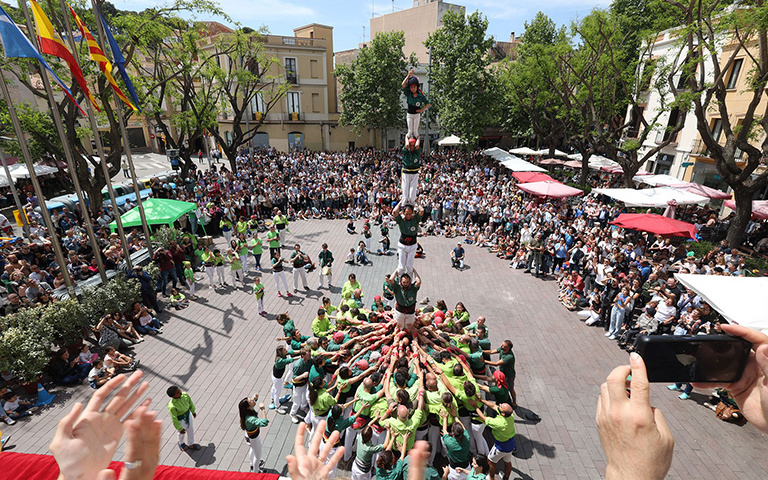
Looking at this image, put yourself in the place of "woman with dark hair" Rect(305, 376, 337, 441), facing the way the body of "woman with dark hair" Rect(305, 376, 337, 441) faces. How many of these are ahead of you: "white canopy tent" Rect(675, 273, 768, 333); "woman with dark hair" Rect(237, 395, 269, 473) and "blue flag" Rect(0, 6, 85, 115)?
1

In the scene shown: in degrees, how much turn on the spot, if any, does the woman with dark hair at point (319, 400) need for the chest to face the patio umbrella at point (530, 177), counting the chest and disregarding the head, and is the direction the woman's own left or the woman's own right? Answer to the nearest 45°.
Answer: approximately 45° to the woman's own left

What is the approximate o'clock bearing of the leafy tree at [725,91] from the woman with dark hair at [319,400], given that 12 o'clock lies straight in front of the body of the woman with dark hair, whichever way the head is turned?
The leafy tree is roughly at 11 o'clock from the woman with dark hair.

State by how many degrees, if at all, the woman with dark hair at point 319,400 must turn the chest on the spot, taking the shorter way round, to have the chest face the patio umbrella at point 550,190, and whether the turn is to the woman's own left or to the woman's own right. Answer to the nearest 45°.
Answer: approximately 45° to the woman's own left

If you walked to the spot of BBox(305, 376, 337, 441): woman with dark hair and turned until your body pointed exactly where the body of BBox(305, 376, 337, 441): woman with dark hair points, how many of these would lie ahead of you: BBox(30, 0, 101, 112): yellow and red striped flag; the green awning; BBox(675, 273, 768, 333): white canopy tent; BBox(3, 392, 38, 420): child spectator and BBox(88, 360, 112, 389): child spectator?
1

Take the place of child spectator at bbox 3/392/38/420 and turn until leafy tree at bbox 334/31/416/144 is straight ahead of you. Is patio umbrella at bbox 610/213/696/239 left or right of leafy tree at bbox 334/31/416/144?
right

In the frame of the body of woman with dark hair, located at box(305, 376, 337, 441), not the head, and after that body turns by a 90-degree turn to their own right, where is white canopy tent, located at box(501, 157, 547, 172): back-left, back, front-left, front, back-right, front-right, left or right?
back-left

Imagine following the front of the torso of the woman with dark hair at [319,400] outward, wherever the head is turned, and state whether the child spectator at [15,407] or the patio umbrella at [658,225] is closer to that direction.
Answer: the patio umbrella

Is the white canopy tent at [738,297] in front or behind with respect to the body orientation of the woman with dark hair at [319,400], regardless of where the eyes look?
in front

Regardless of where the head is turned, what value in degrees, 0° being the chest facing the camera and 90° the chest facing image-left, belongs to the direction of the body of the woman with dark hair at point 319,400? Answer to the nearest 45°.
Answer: approximately 270°

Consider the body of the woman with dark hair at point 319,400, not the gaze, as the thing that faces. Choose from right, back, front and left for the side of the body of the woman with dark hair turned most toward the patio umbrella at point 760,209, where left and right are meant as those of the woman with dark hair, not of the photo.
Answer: front

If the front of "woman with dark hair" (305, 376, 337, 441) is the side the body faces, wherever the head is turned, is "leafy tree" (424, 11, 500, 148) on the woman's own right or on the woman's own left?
on the woman's own left

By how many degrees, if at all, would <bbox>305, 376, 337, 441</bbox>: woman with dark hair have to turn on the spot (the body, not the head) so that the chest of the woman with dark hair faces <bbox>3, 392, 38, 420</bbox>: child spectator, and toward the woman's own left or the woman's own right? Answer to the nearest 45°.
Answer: approximately 180°

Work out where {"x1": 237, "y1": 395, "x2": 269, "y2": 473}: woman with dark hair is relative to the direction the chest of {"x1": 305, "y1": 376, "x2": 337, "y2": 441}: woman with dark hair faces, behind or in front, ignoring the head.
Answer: behind
